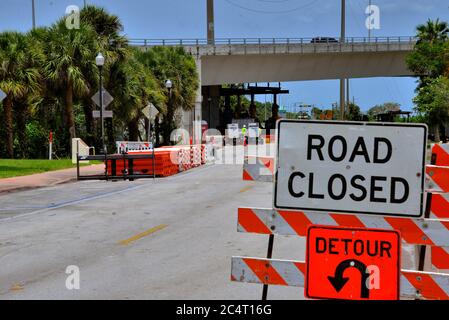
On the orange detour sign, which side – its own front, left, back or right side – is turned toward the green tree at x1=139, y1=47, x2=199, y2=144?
back

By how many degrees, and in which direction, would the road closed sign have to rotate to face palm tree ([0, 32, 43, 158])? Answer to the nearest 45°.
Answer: approximately 135° to its right

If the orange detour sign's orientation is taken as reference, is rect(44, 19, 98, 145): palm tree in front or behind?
behind

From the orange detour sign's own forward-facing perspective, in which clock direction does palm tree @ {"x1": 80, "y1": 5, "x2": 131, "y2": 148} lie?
The palm tree is roughly at 5 o'clock from the orange detour sign.

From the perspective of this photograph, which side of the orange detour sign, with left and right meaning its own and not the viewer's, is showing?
front

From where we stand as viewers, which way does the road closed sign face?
facing the viewer

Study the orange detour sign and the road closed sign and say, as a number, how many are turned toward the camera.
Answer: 2

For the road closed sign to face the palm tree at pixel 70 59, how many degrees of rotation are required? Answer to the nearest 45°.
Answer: approximately 135° to its right

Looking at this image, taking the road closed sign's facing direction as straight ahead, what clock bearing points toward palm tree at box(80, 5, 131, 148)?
The palm tree is roughly at 5 o'clock from the road closed sign.

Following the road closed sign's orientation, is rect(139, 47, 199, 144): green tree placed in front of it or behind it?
behind

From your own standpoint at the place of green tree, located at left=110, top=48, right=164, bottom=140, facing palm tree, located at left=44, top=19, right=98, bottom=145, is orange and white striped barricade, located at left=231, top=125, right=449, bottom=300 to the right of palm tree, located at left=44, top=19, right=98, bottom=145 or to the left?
left
